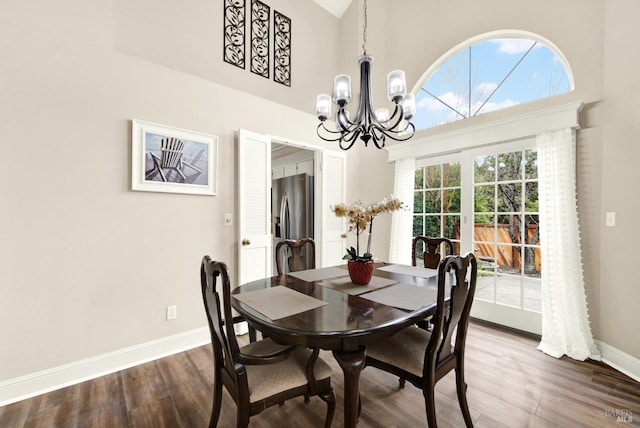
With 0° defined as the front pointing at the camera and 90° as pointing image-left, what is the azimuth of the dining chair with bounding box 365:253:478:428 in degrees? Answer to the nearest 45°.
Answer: approximately 135°

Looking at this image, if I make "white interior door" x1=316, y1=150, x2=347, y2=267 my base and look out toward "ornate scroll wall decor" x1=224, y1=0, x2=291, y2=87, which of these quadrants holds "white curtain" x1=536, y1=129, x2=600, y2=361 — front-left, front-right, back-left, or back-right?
back-left

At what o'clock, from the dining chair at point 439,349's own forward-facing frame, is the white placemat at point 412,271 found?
The white placemat is roughly at 1 o'clock from the dining chair.

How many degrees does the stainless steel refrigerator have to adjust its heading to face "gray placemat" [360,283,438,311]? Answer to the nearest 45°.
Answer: approximately 45° to its left

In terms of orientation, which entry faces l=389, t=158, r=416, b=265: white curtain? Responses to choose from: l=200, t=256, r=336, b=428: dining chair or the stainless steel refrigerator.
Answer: the dining chair
